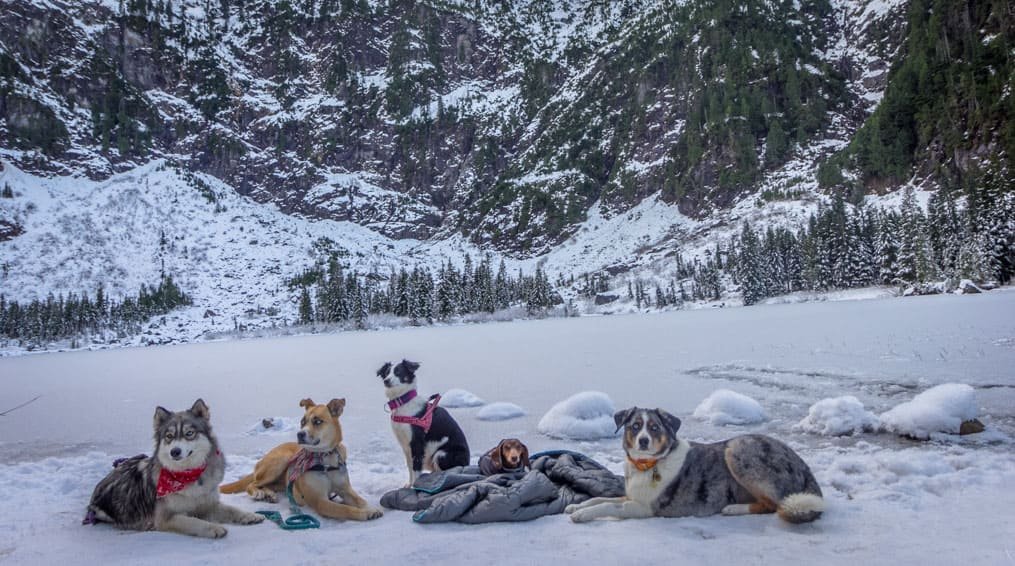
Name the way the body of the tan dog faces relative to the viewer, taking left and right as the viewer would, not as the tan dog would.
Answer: facing the viewer and to the right of the viewer

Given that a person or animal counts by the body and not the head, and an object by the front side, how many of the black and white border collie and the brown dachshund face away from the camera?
0

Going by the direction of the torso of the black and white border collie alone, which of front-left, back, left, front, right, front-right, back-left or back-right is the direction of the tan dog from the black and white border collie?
front

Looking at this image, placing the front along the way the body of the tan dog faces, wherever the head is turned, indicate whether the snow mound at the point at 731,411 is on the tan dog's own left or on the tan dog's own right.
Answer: on the tan dog's own left

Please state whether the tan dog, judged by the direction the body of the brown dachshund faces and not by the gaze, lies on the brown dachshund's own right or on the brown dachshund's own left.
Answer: on the brown dachshund's own right

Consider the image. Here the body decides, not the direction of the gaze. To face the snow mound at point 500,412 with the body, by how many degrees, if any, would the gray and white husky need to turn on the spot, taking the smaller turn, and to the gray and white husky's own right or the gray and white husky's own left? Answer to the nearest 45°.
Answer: approximately 90° to the gray and white husky's own left

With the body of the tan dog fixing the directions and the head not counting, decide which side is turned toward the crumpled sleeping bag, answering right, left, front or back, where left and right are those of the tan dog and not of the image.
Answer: front

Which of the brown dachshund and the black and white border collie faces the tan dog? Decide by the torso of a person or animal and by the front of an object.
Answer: the black and white border collie

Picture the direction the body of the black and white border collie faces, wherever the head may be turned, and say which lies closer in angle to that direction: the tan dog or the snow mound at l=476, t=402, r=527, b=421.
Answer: the tan dog

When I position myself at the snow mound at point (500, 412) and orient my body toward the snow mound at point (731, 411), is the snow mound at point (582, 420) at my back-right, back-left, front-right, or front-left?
front-right

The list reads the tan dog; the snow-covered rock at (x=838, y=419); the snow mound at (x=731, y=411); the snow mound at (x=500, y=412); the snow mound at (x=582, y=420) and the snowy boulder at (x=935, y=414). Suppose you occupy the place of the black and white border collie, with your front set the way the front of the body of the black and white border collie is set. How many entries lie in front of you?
1

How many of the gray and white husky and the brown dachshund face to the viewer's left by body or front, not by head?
0

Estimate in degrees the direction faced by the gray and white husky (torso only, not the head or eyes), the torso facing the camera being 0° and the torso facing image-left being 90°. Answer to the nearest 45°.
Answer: approximately 315°

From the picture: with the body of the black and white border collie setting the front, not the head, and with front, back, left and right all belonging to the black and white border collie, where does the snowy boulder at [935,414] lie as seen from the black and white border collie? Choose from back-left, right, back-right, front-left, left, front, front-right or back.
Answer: back-left
